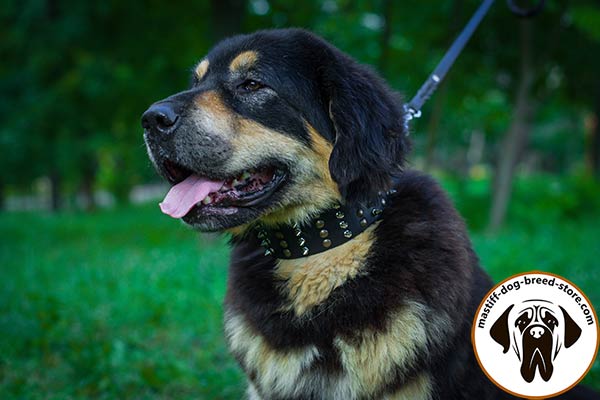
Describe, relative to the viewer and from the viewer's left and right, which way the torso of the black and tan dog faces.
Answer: facing the viewer and to the left of the viewer
